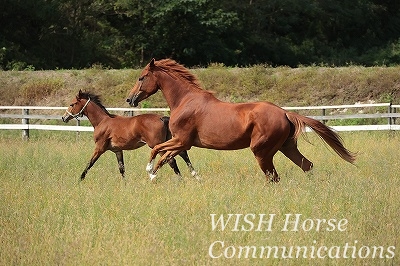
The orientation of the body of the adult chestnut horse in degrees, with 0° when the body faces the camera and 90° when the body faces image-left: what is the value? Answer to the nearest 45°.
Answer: approximately 90°

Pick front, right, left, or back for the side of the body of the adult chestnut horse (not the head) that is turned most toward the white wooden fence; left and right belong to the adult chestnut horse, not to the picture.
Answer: right
